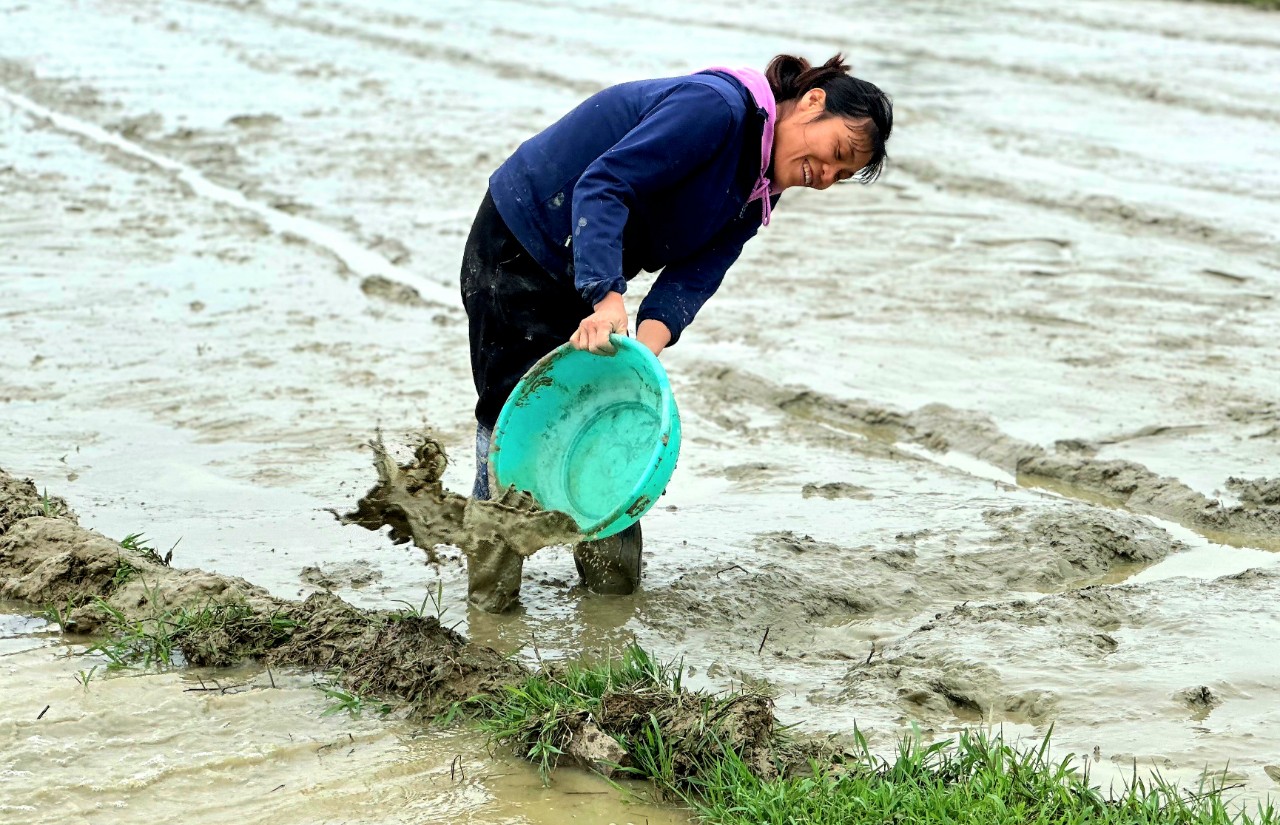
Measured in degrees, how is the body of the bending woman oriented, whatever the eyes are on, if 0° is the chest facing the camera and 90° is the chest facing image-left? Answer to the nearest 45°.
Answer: approximately 315°

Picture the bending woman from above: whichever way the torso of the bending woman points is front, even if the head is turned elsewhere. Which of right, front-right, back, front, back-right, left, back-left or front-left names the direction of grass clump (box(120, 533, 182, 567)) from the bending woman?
back-right
